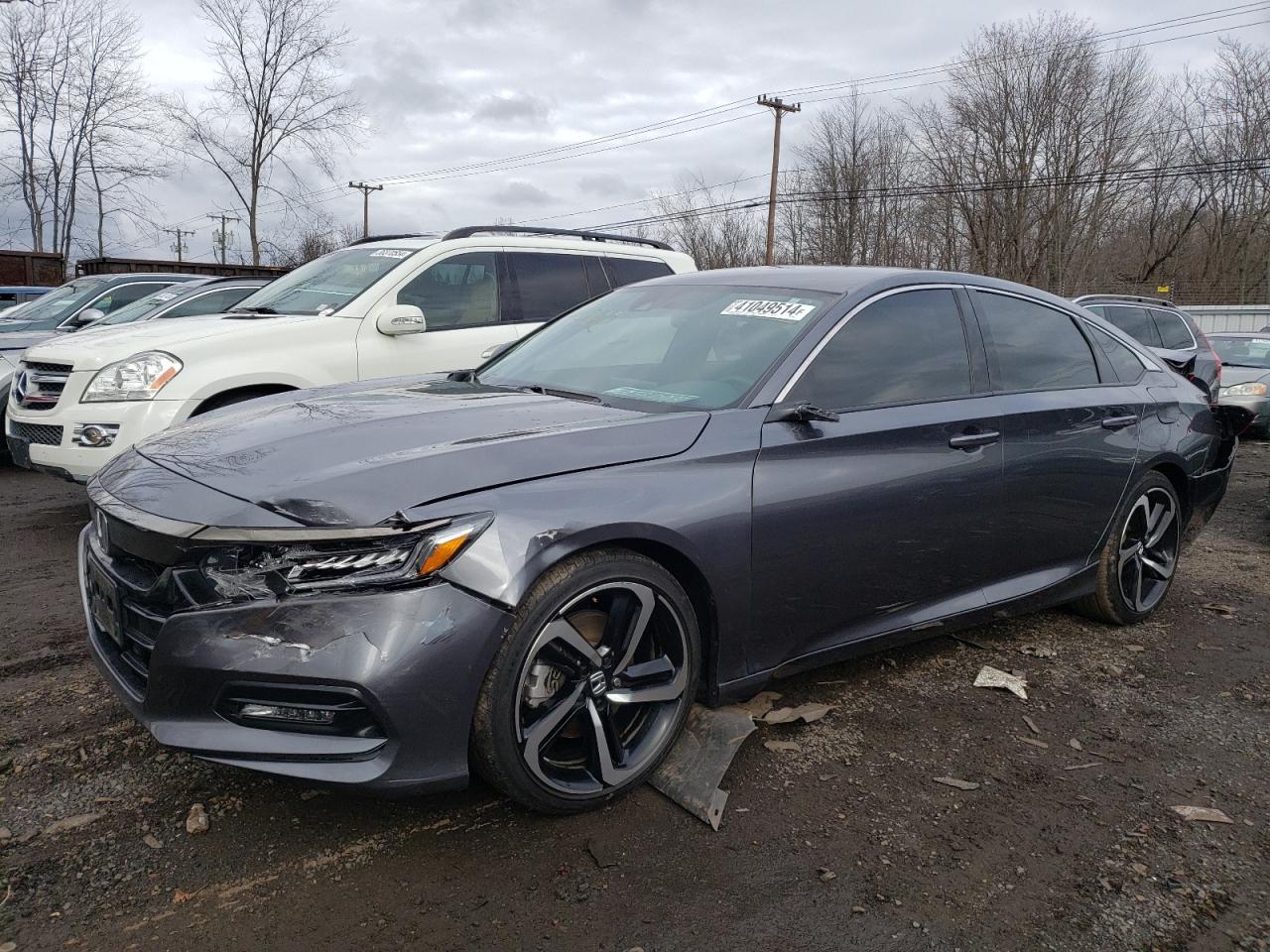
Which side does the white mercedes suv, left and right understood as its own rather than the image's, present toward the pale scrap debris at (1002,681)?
left

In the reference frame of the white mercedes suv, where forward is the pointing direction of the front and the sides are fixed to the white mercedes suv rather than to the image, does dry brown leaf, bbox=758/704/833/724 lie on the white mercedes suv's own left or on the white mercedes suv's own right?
on the white mercedes suv's own left

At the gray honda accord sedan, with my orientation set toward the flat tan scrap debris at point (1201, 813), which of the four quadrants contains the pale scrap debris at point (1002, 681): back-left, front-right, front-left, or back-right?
front-left

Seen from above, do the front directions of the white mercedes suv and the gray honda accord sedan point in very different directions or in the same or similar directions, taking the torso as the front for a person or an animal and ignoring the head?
same or similar directions

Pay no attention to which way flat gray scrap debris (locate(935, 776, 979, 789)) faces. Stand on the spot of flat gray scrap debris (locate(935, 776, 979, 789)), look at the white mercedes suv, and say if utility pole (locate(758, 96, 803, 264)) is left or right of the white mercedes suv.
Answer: right

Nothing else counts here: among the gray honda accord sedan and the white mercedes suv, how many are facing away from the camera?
0

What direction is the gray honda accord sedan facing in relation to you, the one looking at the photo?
facing the viewer and to the left of the viewer

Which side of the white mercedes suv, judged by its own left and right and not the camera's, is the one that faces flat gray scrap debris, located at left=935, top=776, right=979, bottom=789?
left

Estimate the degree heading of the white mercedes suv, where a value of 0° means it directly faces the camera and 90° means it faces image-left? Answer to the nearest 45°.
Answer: approximately 45°

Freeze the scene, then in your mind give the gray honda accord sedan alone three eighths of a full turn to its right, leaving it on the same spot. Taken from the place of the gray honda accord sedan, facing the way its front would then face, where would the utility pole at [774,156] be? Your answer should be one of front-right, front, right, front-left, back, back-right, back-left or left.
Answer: front

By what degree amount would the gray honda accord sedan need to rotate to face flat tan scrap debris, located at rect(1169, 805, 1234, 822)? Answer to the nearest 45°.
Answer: approximately 135° to its left

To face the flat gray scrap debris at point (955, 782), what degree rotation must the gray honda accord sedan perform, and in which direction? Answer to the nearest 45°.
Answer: approximately 135° to its left
